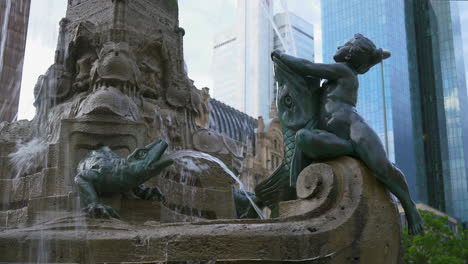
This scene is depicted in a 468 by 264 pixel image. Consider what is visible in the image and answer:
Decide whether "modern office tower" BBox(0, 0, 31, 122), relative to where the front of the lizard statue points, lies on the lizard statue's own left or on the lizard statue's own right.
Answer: on the lizard statue's own left

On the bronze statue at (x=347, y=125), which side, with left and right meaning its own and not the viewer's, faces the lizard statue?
front

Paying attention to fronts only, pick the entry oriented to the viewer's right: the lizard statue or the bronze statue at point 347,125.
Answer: the lizard statue

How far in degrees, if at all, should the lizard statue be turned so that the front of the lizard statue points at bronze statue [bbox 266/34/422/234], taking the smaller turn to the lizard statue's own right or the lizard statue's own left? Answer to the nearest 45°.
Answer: approximately 45° to the lizard statue's own right

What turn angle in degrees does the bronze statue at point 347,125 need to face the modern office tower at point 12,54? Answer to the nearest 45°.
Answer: approximately 45° to its right

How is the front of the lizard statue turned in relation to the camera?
facing to the right of the viewer

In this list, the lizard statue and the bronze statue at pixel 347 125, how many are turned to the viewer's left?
1

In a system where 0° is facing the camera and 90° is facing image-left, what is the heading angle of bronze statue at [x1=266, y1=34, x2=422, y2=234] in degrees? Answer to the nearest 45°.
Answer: approximately 90°
